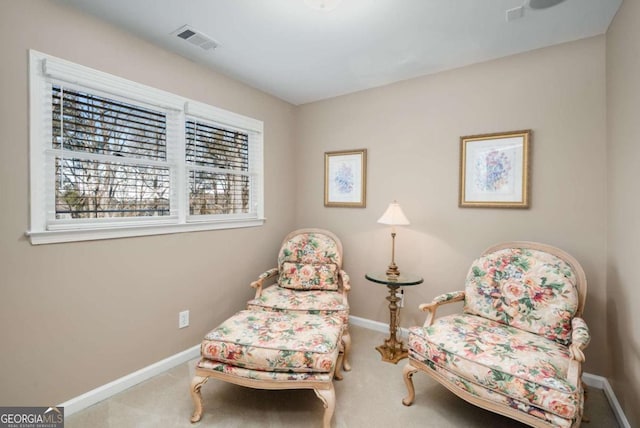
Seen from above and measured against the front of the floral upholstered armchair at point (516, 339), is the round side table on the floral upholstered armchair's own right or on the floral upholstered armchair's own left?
on the floral upholstered armchair's own right

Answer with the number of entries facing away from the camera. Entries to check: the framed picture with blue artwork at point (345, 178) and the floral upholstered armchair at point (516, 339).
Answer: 0

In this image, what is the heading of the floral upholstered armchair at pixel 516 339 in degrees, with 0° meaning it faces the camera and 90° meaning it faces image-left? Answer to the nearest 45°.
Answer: approximately 45°

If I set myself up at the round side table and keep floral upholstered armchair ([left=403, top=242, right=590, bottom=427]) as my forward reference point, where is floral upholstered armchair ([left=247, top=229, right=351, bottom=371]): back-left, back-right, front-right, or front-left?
back-right

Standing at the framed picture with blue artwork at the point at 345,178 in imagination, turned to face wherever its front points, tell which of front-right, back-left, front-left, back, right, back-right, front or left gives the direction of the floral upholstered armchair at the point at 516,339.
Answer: left

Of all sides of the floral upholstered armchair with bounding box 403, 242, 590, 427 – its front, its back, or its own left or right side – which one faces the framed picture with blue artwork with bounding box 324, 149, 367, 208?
right

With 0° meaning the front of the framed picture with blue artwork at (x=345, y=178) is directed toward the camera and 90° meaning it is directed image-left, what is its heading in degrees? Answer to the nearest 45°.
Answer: approximately 45°

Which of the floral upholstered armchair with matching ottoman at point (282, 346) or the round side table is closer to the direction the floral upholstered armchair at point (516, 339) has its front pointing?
the floral upholstered armchair with matching ottoman

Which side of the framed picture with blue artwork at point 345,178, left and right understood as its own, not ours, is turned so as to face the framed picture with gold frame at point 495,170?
left
